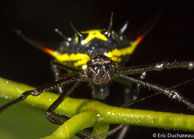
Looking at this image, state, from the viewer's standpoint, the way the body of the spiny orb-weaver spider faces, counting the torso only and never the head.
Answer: toward the camera
